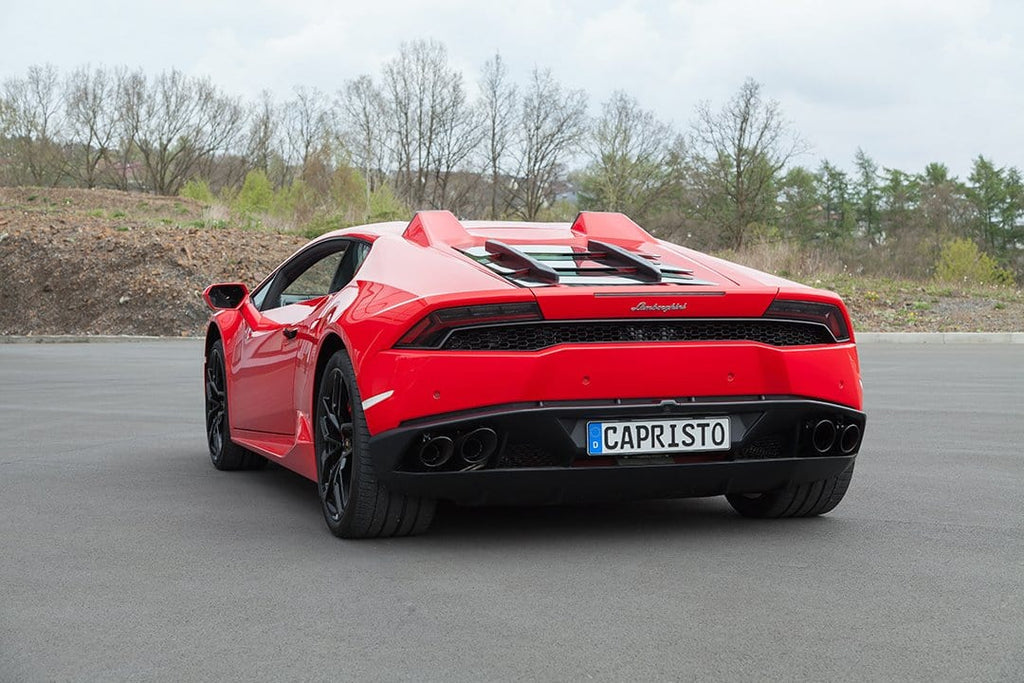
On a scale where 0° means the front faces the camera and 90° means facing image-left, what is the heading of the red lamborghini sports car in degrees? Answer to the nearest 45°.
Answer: approximately 135°
